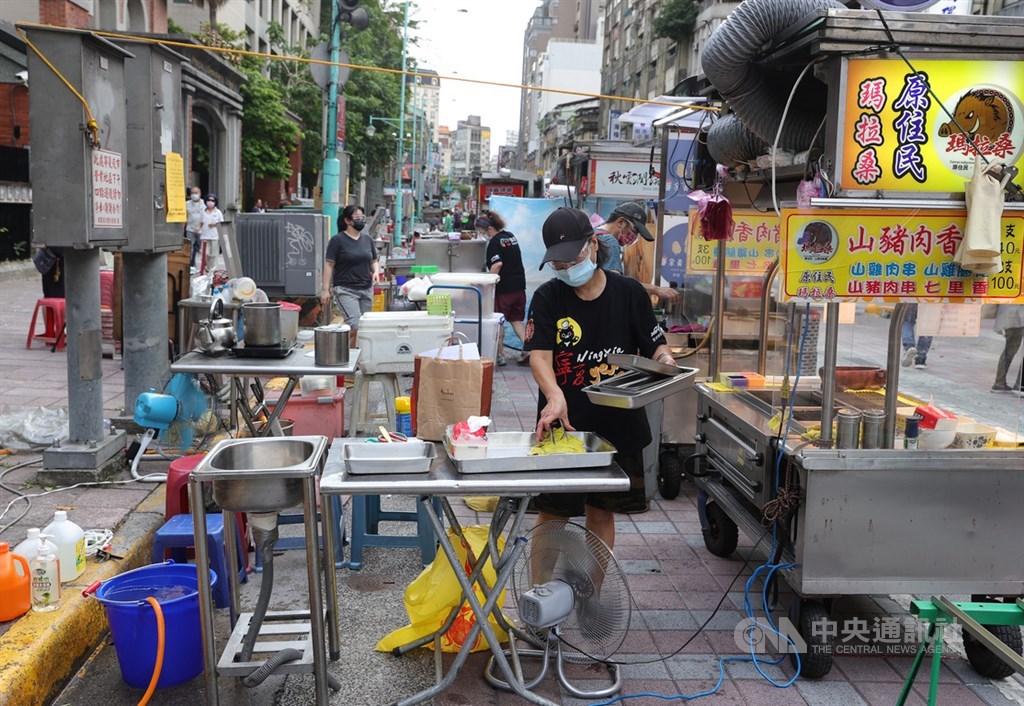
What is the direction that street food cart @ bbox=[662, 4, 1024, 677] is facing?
toward the camera

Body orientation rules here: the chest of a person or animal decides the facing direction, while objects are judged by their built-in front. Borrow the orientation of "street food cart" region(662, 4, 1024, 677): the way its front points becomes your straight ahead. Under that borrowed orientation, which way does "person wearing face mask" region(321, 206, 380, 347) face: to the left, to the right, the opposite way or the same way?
to the left

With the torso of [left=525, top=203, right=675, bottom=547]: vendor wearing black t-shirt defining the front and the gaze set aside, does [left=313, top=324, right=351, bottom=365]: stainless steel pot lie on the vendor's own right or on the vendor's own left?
on the vendor's own right

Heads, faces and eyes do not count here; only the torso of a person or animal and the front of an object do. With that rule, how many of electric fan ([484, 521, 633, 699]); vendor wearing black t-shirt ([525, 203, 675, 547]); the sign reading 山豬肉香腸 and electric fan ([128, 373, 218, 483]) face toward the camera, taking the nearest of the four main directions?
2

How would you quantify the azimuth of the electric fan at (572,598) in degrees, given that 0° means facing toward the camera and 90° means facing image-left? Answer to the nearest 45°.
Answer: approximately 225°

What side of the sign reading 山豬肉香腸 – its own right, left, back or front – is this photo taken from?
front

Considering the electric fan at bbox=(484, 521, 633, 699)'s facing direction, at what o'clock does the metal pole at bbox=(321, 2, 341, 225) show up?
The metal pole is roughly at 10 o'clock from the electric fan.

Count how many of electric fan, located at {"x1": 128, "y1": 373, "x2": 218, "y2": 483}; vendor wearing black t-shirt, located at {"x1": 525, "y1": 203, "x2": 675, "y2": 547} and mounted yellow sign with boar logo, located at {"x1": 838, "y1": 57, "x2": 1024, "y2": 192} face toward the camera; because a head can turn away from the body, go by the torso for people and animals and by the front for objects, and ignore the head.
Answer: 2

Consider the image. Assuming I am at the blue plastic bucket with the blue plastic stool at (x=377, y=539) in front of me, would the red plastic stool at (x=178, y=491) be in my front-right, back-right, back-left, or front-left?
front-left

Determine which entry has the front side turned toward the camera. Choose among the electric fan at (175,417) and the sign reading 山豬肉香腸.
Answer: the sign reading 山豬肉香腸

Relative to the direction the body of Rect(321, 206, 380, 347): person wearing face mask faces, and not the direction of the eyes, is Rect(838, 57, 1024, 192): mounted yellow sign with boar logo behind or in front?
in front

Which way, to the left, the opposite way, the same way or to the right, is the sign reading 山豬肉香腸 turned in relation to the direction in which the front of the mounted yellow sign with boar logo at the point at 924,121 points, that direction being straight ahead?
the same way

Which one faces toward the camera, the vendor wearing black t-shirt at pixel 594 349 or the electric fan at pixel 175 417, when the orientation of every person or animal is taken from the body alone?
the vendor wearing black t-shirt

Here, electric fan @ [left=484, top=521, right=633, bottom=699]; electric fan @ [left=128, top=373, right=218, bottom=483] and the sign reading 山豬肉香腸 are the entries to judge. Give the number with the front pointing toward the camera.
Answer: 1

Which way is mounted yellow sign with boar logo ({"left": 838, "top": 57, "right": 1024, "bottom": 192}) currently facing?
toward the camera

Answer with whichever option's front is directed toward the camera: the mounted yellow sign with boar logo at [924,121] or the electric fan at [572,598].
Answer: the mounted yellow sign with boar logo
